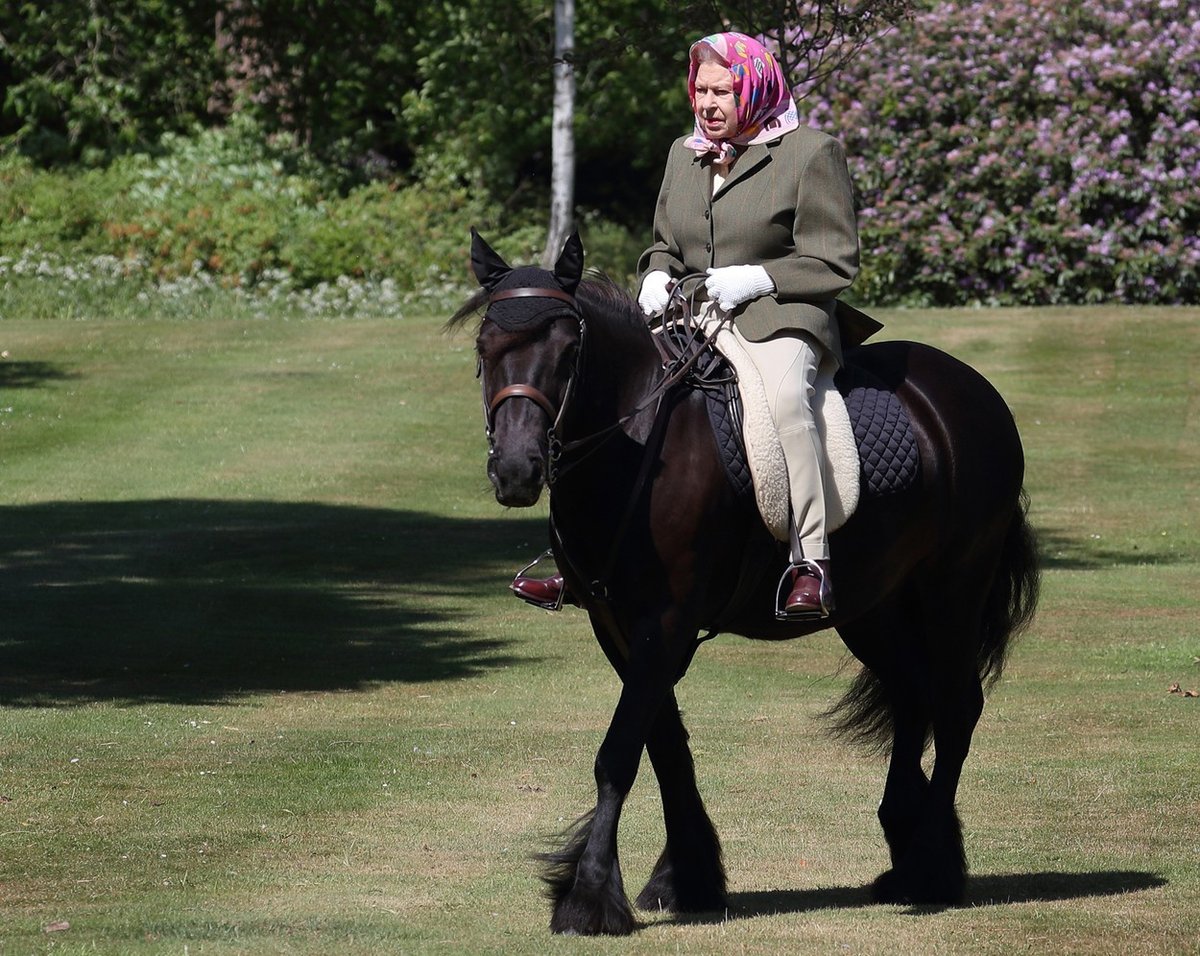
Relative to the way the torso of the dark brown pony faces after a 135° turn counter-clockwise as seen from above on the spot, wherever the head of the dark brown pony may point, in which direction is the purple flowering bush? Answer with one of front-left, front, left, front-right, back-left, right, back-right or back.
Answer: left

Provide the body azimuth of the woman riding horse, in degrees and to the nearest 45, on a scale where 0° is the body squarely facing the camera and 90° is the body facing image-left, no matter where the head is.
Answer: approximately 45°

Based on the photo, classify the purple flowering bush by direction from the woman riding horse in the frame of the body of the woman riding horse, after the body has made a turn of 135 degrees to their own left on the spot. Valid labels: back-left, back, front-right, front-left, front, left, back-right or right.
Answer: left
